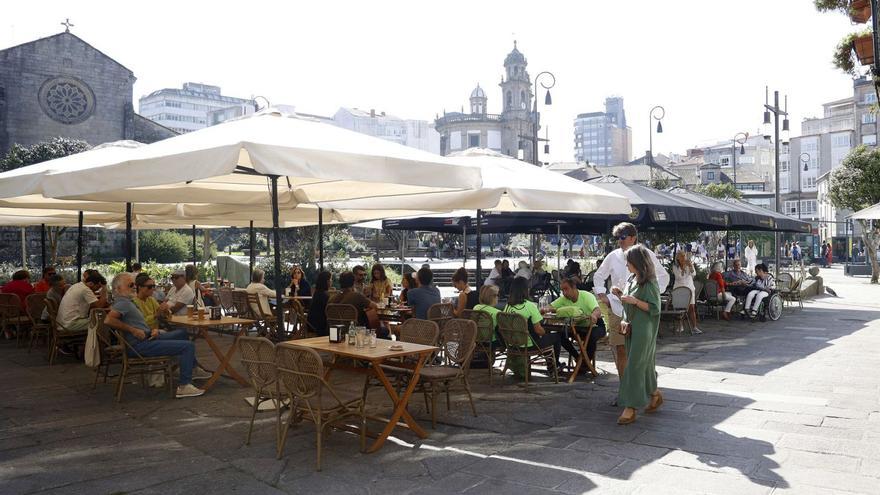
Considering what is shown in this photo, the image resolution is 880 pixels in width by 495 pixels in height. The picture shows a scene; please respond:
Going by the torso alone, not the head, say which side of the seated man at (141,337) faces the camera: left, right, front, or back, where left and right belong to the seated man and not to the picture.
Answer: right

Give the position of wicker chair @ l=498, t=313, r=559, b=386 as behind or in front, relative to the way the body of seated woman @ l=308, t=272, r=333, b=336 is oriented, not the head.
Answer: in front

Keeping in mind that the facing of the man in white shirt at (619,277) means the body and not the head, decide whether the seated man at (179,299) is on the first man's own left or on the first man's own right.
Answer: on the first man's own right

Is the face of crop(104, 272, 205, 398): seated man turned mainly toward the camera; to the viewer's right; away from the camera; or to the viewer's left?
to the viewer's right

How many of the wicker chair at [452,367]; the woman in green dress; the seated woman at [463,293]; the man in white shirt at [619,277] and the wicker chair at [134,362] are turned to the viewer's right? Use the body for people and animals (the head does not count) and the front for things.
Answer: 1

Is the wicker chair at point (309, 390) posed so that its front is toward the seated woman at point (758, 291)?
yes

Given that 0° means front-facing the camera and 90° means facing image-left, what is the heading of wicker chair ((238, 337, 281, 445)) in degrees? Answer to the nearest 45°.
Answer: approximately 225°

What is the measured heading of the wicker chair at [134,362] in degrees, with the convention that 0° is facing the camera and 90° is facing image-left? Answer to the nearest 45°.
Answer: approximately 270°

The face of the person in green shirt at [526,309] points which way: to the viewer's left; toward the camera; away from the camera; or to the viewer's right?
away from the camera

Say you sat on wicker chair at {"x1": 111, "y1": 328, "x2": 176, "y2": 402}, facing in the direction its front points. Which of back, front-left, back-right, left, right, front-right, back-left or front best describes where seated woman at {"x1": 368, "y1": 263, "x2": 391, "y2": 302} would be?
front-left

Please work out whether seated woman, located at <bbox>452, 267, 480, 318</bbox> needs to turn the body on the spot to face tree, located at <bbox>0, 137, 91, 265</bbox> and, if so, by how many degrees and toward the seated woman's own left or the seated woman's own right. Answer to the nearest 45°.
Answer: approximately 45° to the seated woman's own right

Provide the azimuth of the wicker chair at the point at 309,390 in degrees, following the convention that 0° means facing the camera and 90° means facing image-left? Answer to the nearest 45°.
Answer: approximately 225°

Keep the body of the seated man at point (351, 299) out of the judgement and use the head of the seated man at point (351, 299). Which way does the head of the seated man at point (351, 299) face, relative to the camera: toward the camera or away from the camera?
away from the camera
